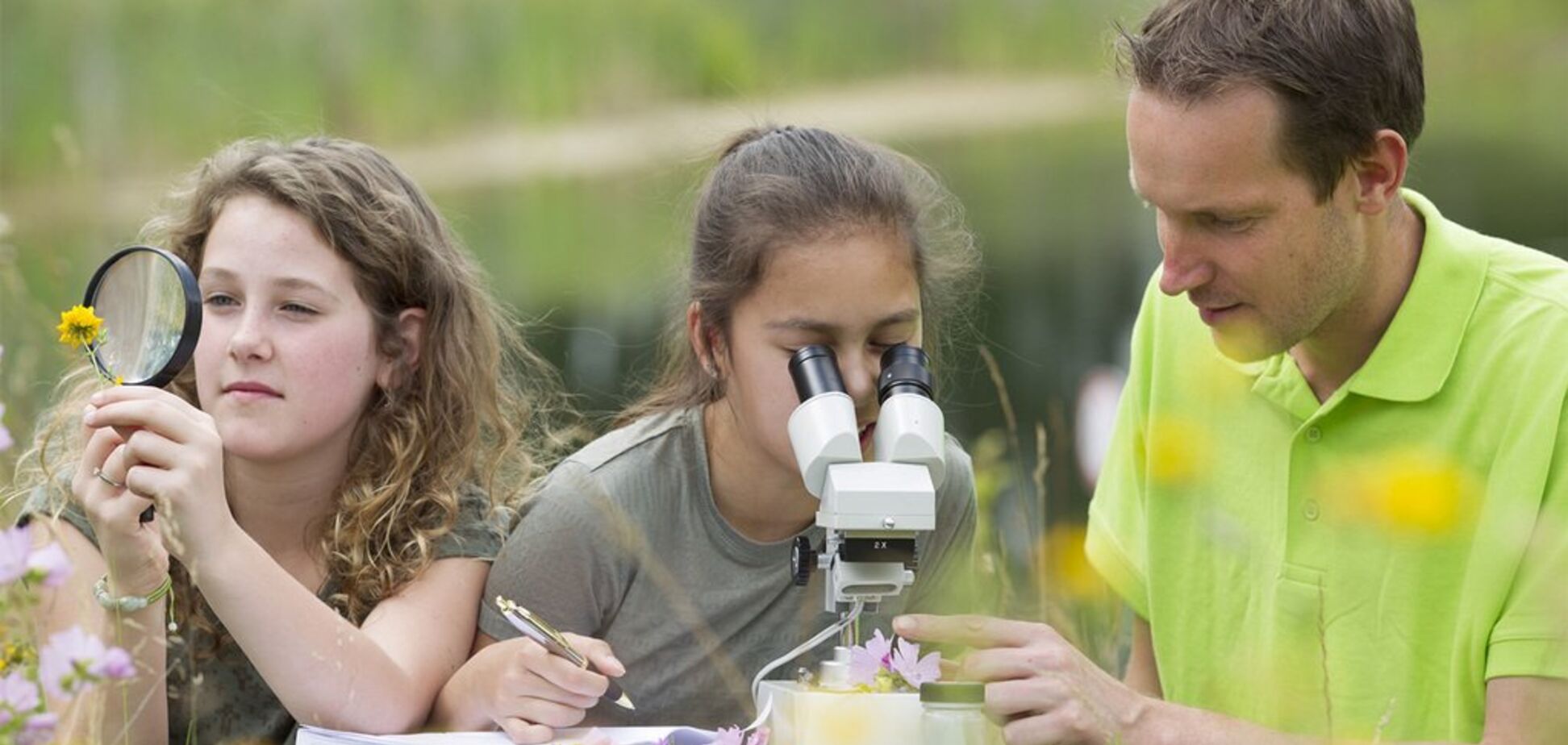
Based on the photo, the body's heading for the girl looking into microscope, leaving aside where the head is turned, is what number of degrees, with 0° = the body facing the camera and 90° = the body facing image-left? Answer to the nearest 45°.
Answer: approximately 315°

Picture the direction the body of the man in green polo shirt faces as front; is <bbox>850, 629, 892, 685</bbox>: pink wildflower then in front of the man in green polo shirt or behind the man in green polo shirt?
in front

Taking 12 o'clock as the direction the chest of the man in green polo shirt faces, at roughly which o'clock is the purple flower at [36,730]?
The purple flower is roughly at 12 o'clock from the man in green polo shirt.

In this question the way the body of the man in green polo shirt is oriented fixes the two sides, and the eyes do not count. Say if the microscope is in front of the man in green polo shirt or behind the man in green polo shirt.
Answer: in front

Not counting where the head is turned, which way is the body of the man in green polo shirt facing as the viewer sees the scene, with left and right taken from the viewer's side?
facing the viewer and to the left of the viewer

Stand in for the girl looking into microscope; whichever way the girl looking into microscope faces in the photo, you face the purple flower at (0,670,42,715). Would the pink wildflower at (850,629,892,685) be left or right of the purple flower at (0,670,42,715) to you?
left

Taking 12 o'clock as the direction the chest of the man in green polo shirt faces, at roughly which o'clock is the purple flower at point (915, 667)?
The purple flower is roughly at 12 o'clock from the man in green polo shirt.

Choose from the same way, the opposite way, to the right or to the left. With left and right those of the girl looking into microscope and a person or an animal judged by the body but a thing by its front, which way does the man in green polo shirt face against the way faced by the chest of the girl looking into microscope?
to the right

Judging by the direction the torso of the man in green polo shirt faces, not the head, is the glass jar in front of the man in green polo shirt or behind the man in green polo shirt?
in front

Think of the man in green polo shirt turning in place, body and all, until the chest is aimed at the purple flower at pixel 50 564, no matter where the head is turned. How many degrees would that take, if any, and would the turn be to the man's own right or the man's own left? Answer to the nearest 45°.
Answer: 0° — they already face it

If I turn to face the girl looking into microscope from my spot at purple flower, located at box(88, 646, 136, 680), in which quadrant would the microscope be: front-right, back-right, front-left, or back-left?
front-right

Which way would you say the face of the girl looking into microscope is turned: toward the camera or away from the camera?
toward the camera

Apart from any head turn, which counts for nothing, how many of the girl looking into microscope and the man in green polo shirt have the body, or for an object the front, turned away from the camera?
0

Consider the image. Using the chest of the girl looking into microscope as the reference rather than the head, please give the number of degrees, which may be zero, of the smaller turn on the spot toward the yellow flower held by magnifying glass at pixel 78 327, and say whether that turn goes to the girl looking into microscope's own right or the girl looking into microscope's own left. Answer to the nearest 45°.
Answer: approximately 90° to the girl looking into microscope's own right

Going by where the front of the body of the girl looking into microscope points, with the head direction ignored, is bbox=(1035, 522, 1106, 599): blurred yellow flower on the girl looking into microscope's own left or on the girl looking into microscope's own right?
on the girl looking into microscope's own left

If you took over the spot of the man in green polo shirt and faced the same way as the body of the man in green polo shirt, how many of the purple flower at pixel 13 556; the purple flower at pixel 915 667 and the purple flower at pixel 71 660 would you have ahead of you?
3
